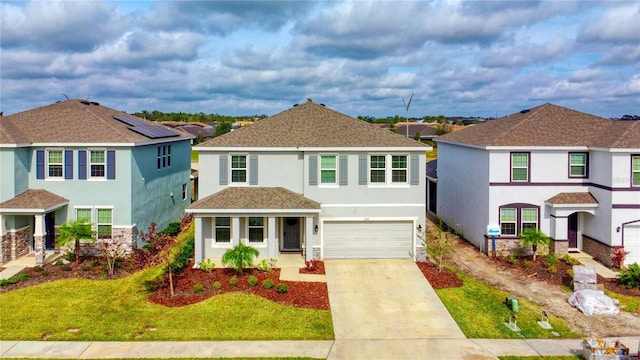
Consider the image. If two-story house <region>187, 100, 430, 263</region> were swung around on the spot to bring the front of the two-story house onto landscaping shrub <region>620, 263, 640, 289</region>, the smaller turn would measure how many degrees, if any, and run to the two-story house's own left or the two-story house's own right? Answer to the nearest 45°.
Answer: approximately 90° to the two-story house's own left

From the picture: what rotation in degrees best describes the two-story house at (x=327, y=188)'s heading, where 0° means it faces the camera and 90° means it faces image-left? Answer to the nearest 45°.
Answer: approximately 0°

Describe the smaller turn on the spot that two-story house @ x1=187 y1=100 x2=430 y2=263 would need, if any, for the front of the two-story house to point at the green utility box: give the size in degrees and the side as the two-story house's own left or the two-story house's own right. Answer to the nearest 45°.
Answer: approximately 45° to the two-story house's own left

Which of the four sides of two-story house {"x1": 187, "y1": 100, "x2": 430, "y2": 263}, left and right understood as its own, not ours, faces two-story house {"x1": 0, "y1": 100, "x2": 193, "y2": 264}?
right

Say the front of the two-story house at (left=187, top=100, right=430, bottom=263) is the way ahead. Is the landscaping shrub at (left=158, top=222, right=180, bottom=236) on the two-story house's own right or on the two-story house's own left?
on the two-story house's own right

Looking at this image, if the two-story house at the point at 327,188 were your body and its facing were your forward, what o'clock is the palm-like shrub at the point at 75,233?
The palm-like shrub is roughly at 3 o'clock from the two-story house.

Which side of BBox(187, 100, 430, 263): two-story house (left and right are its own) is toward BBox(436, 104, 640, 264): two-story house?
left
